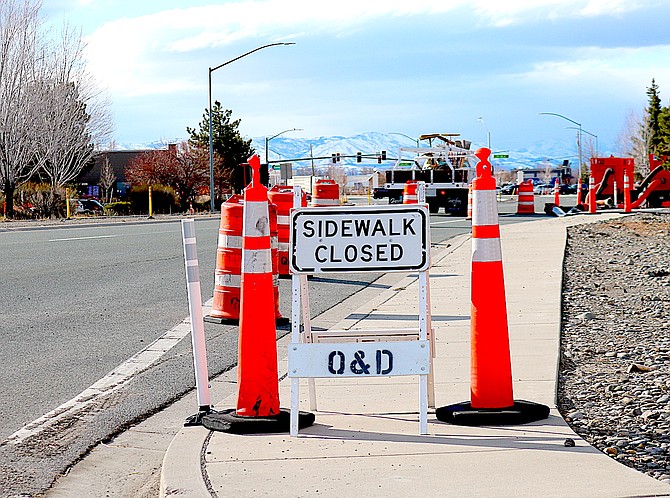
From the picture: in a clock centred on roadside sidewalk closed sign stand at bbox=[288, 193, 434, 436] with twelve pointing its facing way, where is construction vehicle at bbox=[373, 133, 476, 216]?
The construction vehicle is roughly at 6 o'clock from the roadside sidewalk closed sign stand.

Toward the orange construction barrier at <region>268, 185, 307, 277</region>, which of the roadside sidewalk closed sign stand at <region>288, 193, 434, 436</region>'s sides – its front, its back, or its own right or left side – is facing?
back

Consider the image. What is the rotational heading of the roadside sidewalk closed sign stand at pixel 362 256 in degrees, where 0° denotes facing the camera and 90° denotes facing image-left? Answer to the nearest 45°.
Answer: approximately 0°

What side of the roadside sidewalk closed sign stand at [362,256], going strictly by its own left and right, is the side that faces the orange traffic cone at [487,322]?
left

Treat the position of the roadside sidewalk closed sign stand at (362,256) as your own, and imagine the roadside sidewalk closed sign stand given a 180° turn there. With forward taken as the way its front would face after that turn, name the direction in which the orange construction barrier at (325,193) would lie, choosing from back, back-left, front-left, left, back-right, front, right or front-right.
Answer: front

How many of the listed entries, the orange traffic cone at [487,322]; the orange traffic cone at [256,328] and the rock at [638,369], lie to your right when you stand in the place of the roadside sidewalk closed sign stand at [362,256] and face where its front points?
1

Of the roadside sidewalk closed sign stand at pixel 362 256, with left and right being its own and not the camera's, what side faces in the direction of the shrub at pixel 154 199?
back

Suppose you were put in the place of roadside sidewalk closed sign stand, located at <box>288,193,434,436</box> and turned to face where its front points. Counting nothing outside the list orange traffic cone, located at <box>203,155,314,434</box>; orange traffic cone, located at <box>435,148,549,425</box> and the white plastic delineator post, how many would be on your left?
1

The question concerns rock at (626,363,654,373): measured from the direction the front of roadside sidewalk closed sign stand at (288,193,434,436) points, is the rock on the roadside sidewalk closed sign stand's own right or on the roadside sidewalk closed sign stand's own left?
on the roadside sidewalk closed sign stand's own left

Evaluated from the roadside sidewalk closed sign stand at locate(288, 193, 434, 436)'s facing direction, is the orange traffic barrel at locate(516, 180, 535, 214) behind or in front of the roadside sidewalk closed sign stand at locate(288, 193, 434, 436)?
behind

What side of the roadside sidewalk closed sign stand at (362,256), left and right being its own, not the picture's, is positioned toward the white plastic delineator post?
right

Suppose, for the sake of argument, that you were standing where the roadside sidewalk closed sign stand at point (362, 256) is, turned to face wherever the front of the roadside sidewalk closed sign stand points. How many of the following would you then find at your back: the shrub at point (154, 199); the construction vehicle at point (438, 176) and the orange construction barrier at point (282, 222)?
3

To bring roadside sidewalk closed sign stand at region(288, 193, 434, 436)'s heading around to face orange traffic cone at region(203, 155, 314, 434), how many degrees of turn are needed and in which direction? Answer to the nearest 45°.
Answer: approximately 90° to its right
